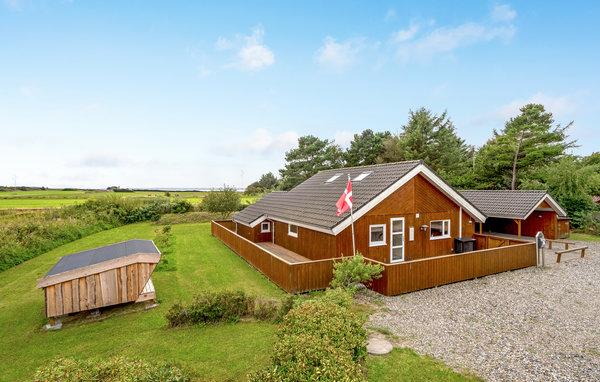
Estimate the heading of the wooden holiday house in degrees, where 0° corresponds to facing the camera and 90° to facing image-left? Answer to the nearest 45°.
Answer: approximately 315°

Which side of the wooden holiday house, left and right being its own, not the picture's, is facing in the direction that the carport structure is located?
left

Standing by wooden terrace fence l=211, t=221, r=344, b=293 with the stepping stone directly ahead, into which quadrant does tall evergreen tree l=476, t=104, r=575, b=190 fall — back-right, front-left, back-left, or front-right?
back-left

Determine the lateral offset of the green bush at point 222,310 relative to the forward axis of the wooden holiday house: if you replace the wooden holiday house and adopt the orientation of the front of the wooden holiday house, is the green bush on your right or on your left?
on your right

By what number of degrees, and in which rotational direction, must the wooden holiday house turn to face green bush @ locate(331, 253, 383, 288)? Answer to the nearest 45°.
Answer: approximately 45° to its right

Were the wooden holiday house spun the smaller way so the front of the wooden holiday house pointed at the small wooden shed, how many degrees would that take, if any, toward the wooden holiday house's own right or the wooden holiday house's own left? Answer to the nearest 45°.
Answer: approximately 90° to the wooden holiday house's own right

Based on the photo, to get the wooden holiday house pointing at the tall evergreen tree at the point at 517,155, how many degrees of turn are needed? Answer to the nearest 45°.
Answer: approximately 90° to its left

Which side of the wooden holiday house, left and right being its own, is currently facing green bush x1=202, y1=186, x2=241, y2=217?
back
